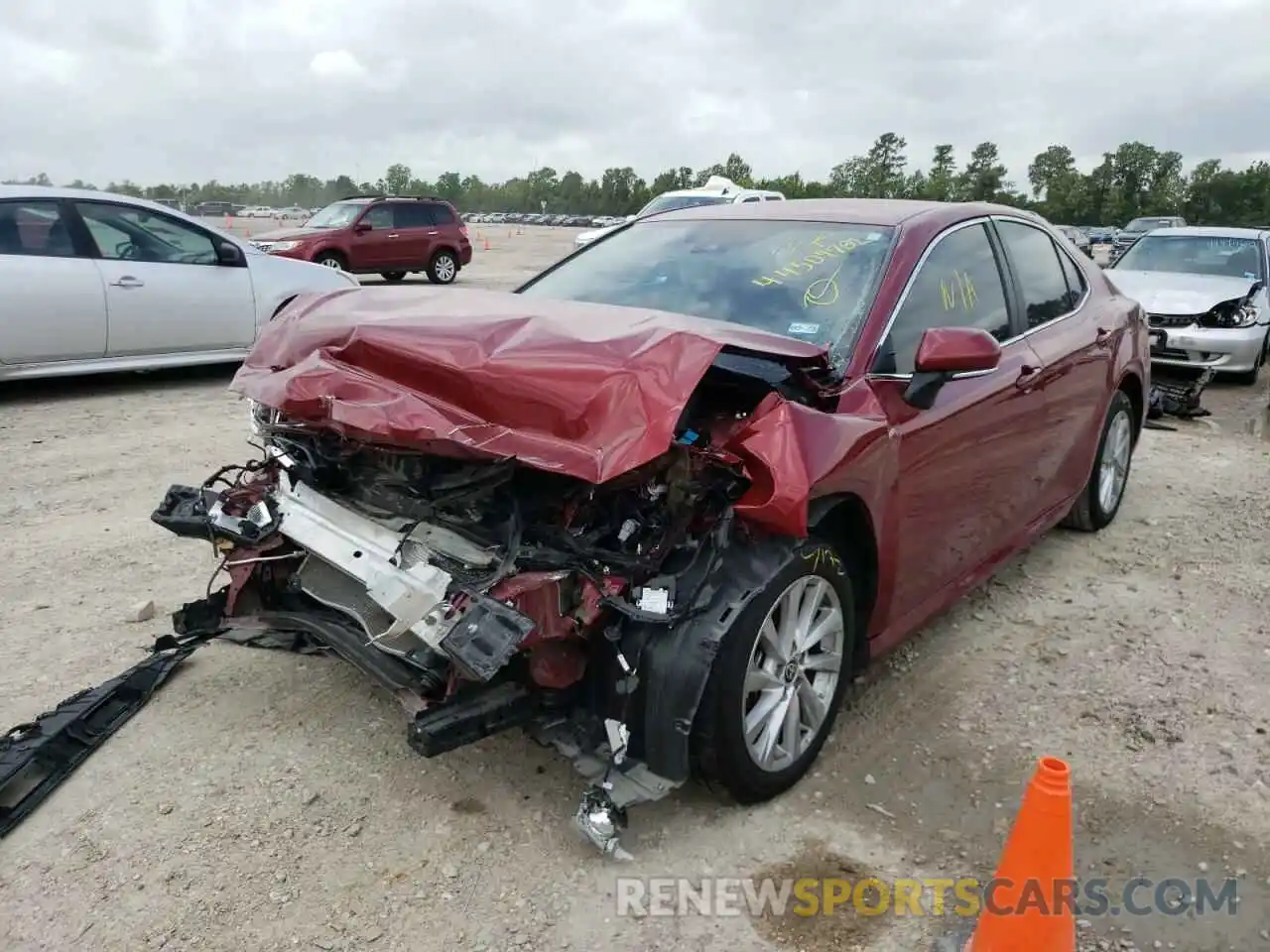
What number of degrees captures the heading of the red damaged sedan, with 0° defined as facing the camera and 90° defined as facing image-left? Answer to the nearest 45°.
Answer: approximately 45°

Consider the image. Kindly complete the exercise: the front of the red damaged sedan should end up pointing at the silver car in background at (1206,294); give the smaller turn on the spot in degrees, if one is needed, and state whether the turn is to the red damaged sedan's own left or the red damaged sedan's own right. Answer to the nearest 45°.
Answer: approximately 180°

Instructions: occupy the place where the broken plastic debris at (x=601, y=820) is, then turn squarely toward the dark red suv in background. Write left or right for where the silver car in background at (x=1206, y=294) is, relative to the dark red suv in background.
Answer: right

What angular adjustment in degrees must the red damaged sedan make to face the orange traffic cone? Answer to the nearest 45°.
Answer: approximately 90° to its left

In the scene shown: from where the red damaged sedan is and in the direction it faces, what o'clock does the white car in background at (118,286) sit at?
The white car in background is roughly at 3 o'clock from the red damaged sedan.

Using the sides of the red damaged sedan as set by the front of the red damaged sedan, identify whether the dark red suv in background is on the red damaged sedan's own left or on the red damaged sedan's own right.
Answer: on the red damaged sedan's own right
